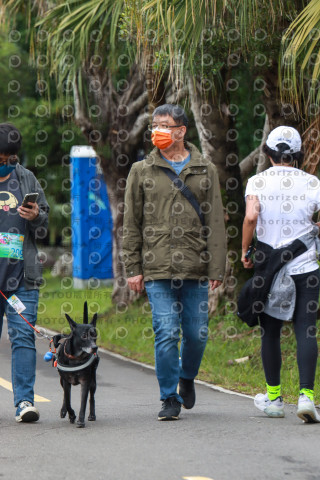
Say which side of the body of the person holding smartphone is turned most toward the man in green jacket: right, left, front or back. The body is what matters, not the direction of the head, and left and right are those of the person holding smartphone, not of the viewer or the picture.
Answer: left

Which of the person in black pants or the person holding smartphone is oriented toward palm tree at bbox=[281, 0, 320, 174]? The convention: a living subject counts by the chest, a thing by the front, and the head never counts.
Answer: the person in black pants

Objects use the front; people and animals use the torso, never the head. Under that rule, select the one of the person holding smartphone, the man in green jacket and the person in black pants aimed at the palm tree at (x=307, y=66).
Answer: the person in black pants

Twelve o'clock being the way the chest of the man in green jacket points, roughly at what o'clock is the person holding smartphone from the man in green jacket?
The person holding smartphone is roughly at 3 o'clock from the man in green jacket.

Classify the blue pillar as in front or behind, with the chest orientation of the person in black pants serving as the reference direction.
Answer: in front

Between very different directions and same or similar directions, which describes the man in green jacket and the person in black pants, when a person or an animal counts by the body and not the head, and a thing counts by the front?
very different directions

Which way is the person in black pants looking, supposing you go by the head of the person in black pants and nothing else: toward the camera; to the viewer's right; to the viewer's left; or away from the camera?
away from the camera

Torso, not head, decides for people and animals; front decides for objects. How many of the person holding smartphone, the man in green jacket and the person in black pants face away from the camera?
1

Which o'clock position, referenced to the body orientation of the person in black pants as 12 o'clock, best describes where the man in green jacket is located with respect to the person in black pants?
The man in green jacket is roughly at 9 o'clock from the person in black pants.

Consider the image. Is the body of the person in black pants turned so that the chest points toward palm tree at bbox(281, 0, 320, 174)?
yes

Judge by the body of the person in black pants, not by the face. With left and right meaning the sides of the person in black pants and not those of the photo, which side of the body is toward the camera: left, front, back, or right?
back

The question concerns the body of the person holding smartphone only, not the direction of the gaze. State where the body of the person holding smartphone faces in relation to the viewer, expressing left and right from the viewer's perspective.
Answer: facing the viewer

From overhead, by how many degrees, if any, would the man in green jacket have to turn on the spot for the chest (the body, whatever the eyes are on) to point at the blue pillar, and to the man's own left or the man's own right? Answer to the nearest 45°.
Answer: approximately 180°

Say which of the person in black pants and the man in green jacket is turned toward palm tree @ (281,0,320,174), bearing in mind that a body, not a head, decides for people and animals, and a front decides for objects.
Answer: the person in black pants

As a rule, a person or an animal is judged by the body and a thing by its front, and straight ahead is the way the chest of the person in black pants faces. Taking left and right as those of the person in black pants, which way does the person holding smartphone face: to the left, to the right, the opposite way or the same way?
the opposite way

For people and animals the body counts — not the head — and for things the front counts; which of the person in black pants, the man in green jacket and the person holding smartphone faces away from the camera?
the person in black pants

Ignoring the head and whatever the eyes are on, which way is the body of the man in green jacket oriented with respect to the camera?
toward the camera

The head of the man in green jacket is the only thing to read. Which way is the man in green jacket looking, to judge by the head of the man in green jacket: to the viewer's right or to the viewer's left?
to the viewer's left
